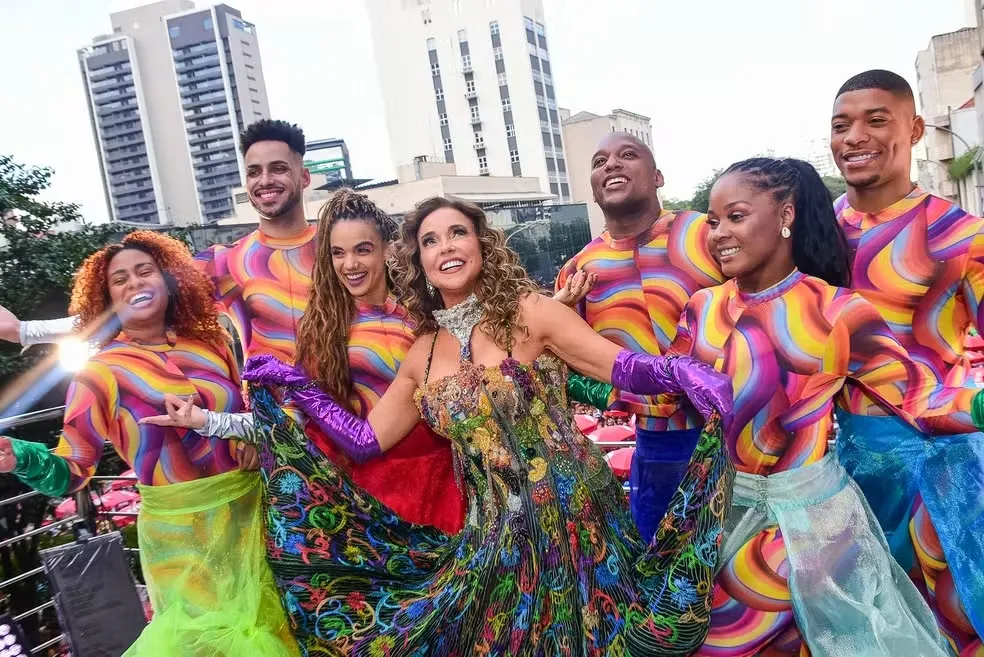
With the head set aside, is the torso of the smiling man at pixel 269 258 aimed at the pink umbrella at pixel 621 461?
no

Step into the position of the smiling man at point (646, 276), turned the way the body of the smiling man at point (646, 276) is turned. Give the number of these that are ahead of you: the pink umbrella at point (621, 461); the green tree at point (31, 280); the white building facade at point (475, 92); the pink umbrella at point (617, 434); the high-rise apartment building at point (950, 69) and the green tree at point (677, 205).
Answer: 0

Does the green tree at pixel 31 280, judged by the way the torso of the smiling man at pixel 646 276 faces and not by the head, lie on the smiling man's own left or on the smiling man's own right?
on the smiling man's own right

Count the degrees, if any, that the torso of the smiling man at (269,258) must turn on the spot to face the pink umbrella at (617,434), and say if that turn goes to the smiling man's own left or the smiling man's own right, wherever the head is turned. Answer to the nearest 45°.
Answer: approximately 135° to the smiling man's own left

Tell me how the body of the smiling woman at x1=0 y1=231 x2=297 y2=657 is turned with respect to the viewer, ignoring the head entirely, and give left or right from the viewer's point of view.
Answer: facing the viewer

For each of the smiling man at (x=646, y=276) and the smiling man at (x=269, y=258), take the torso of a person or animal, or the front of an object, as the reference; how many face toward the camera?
2

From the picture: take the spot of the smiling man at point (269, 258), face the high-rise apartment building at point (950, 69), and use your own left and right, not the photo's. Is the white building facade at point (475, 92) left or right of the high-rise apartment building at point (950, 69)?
left

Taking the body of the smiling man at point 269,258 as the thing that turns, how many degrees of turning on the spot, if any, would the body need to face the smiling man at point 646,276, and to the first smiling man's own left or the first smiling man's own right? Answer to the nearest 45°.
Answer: approximately 45° to the first smiling man's own left

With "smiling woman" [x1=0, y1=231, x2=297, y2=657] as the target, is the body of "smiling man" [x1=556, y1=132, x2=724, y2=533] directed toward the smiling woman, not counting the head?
no

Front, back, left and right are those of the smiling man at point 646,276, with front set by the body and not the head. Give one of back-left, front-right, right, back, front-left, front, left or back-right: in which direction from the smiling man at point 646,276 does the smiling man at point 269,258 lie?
right

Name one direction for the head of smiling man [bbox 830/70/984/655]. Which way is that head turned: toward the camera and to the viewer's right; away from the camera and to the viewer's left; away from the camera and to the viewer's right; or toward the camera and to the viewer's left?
toward the camera and to the viewer's left

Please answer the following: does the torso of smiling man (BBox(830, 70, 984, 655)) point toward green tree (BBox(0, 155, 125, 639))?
no

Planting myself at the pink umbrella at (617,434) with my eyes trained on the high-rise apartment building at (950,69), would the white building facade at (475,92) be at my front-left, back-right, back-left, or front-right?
front-left

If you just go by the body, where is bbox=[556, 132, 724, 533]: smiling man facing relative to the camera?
toward the camera

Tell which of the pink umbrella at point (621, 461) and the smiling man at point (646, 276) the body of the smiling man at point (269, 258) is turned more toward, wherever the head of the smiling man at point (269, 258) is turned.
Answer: the smiling man

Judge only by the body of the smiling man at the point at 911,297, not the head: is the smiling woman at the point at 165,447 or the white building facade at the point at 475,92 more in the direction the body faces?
the smiling woman

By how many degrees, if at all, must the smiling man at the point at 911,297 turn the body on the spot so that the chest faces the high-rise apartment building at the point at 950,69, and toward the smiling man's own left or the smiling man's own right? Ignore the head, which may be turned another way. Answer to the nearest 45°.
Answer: approximately 135° to the smiling man's own right

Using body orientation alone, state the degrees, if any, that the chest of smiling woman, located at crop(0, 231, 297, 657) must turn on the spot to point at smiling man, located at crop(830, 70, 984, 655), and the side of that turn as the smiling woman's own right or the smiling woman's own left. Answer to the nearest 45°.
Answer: approximately 45° to the smiling woman's own left

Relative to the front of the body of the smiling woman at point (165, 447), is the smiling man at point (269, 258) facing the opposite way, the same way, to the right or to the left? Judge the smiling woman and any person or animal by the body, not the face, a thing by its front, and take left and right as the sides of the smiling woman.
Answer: the same way

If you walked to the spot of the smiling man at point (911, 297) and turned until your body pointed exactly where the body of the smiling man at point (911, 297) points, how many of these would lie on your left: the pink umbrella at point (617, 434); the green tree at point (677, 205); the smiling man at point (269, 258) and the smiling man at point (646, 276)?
0
